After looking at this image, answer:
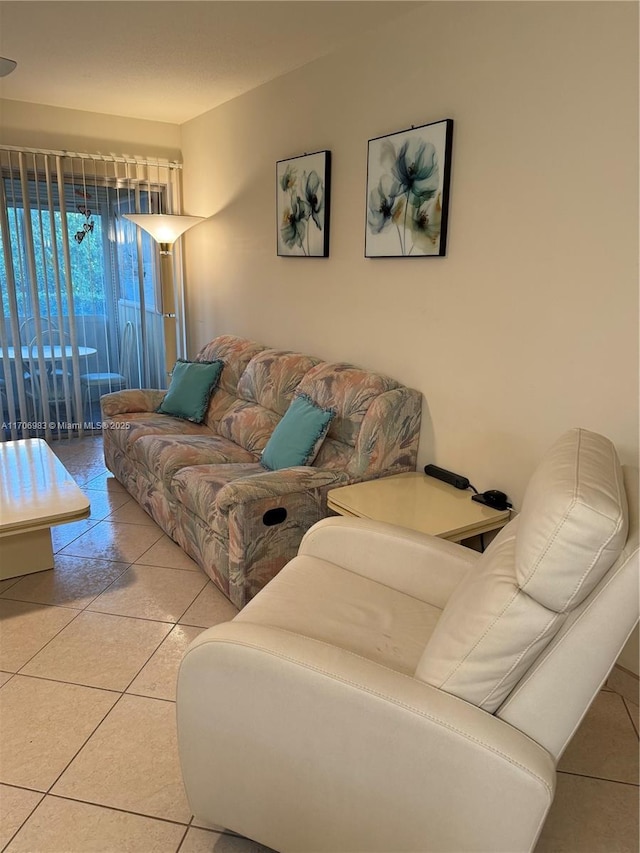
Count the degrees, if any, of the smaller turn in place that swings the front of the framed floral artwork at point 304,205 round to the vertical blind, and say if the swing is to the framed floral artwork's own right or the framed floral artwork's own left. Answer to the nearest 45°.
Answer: approximately 90° to the framed floral artwork's own right

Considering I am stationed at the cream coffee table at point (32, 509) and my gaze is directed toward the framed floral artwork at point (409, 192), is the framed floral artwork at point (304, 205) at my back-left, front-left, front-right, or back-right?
front-left

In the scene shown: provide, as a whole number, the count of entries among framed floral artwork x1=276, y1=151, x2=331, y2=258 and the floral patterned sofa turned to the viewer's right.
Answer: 0

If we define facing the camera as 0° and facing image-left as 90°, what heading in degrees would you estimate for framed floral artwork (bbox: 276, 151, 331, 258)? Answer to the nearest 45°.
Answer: approximately 45°

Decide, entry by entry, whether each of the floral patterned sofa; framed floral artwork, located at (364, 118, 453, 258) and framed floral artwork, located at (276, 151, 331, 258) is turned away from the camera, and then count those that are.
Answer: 0

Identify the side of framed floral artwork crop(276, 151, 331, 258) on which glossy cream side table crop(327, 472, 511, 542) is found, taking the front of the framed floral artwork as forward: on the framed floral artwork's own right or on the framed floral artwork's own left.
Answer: on the framed floral artwork's own left

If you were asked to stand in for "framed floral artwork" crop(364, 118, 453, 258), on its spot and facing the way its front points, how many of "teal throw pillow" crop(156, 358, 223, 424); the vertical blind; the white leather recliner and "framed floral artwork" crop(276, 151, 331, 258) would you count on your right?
3

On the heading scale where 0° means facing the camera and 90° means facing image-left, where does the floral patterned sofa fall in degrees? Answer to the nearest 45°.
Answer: approximately 45°

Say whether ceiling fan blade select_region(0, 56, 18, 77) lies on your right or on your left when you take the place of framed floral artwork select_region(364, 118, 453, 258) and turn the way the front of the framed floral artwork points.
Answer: on your right

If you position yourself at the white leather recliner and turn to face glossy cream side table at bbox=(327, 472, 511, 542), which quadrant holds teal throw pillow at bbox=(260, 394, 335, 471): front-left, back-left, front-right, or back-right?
front-left

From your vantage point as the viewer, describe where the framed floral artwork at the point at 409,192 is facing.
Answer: facing the viewer and to the left of the viewer

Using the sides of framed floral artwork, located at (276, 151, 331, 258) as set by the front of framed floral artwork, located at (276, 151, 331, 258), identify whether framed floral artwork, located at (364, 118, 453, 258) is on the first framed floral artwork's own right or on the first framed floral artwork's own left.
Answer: on the first framed floral artwork's own left

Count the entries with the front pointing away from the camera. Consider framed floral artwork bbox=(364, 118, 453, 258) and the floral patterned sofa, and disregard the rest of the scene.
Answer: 0

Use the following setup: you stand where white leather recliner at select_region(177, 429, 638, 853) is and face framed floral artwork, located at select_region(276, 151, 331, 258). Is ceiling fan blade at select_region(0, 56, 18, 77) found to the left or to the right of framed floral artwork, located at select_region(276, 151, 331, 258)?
left

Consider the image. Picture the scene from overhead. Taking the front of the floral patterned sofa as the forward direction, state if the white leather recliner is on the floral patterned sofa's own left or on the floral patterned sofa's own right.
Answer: on the floral patterned sofa's own left

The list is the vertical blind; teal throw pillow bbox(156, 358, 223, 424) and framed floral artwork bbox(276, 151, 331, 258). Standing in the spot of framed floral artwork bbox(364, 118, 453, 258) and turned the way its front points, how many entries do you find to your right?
3

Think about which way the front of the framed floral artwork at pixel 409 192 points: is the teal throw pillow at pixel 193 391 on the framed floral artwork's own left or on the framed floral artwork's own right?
on the framed floral artwork's own right
